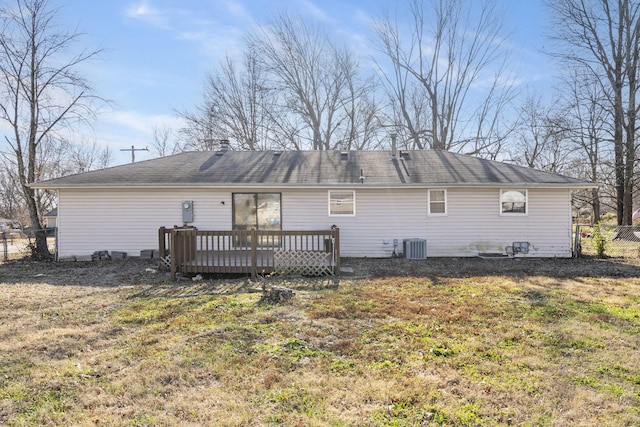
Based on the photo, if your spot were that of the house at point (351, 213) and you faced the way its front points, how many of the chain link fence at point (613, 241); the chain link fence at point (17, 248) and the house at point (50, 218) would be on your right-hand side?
1

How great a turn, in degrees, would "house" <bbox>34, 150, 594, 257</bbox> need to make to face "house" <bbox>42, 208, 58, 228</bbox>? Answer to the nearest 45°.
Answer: approximately 45° to its left

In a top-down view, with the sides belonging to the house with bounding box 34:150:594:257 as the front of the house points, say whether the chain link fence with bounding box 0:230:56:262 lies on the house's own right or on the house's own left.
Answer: on the house's own left

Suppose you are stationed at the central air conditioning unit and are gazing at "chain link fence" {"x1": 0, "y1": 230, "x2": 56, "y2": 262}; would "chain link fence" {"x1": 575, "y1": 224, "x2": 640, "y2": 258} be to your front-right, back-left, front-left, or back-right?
back-right

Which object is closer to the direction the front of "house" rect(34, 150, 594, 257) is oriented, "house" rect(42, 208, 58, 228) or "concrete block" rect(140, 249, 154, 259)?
the house

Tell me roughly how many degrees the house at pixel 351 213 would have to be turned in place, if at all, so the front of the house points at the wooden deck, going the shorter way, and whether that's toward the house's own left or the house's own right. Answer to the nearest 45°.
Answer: approximately 135° to the house's own left

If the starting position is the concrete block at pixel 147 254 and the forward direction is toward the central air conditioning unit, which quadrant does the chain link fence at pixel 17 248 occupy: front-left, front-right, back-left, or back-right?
back-left

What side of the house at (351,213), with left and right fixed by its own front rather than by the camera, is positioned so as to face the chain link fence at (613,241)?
right

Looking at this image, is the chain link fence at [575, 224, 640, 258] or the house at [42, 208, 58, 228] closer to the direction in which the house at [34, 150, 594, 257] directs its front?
the house

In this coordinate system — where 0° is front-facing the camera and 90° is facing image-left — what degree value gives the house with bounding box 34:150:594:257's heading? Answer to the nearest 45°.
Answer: approximately 180°
